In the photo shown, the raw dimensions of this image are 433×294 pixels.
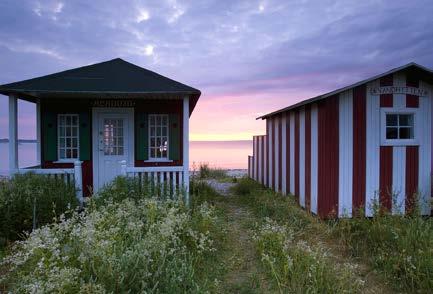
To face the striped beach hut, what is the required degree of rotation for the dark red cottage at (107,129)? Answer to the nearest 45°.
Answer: approximately 45° to its left

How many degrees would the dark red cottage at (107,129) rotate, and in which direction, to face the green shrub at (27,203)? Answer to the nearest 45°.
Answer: approximately 45° to its right

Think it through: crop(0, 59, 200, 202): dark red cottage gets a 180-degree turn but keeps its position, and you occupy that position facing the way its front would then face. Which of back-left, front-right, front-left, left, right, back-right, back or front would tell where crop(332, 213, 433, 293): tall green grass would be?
back-right

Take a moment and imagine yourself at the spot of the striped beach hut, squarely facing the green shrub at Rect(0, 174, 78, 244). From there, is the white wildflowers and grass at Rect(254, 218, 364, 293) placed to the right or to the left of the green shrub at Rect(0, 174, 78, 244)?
left

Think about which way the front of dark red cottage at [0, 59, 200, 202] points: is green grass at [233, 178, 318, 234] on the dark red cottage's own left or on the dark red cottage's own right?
on the dark red cottage's own left

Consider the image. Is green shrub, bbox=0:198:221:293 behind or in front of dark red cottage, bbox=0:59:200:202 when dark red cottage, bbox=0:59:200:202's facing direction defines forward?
in front

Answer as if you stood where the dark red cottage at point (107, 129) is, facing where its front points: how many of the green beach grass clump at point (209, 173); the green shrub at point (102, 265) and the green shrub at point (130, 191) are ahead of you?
2

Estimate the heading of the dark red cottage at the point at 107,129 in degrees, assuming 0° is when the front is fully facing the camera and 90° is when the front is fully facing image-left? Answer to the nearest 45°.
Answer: approximately 0°

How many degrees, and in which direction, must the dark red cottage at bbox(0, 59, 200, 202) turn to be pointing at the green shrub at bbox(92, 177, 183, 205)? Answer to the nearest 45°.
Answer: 0° — it already faces it

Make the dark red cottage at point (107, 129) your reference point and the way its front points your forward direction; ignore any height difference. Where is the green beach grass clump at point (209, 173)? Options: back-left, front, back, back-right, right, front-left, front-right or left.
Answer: back-left

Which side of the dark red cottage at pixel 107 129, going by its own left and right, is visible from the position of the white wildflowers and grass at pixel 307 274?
front
